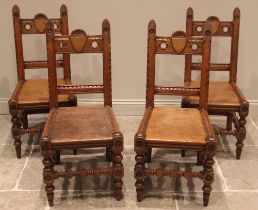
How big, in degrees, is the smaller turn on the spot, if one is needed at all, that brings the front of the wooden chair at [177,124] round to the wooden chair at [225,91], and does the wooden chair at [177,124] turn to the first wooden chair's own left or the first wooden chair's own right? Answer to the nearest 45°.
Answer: approximately 135° to the first wooden chair's own left

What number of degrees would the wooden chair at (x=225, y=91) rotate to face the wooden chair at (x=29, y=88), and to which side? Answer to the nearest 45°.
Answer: approximately 90° to its right

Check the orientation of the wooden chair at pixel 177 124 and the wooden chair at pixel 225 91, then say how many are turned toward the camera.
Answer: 2

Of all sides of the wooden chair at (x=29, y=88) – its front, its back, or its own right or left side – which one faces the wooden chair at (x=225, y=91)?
left

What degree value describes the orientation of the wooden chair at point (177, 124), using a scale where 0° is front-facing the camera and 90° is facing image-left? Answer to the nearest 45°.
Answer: approximately 0°

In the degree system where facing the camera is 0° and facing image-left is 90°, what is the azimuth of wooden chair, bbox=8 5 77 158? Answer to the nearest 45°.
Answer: approximately 0°
